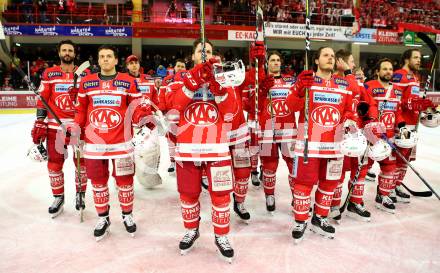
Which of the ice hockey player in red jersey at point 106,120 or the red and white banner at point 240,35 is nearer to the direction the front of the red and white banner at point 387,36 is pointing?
the ice hockey player in red jersey

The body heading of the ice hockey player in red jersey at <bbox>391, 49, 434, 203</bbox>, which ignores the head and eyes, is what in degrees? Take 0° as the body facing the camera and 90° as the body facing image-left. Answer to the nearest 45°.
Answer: approximately 315°

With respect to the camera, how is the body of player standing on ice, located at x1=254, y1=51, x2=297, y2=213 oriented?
toward the camera

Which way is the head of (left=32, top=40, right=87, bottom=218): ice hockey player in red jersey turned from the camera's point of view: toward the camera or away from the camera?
toward the camera

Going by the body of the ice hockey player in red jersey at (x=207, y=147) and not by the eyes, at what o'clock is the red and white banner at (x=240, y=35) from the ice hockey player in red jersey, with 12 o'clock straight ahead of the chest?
The red and white banner is roughly at 6 o'clock from the ice hockey player in red jersey.

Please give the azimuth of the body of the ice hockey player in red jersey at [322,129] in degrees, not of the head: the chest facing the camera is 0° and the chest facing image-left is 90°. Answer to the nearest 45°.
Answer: approximately 0°

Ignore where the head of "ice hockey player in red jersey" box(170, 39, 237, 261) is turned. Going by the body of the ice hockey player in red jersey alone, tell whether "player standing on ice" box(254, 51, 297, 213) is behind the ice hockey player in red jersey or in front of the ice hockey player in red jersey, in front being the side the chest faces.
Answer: behind

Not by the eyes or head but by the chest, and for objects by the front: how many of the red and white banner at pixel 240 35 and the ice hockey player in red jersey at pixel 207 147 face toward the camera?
2

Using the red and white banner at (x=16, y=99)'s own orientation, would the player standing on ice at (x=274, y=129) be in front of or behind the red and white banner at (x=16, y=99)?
in front

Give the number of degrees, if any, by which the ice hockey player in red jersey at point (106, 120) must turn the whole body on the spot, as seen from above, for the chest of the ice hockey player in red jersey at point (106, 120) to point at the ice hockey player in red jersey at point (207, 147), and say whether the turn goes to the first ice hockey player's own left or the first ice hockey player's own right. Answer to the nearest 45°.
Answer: approximately 45° to the first ice hockey player's own left

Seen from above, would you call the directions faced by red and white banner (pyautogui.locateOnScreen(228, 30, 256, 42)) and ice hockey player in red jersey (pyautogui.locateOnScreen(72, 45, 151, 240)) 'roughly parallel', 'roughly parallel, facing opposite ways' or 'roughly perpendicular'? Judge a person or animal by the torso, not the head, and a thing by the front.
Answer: roughly parallel

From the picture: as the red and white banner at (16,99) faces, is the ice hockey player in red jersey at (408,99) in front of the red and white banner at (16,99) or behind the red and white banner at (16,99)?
in front

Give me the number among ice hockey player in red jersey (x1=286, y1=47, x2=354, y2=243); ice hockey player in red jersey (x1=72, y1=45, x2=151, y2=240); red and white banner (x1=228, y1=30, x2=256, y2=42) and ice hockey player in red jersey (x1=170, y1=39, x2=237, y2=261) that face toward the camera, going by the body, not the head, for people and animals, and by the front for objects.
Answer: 4

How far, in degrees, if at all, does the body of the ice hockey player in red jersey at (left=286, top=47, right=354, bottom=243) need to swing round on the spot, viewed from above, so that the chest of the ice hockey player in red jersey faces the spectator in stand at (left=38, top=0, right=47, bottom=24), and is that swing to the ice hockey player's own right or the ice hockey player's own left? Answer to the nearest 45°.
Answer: approximately 135° to the ice hockey player's own right

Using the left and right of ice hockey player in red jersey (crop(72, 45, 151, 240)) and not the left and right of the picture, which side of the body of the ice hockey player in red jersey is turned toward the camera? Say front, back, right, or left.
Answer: front

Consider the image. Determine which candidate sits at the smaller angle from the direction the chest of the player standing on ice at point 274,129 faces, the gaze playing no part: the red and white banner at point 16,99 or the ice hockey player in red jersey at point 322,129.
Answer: the ice hockey player in red jersey

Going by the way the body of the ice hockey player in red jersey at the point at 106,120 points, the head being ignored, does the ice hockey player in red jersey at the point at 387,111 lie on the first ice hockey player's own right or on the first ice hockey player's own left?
on the first ice hockey player's own left
